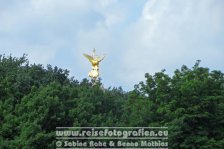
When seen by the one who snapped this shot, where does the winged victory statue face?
facing the viewer
